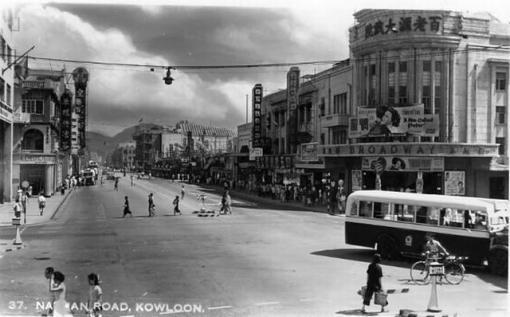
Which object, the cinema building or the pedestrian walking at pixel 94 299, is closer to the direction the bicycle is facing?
the pedestrian walking

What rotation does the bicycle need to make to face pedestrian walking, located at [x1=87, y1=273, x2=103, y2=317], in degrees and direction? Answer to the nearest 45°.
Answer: approximately 45° to its left

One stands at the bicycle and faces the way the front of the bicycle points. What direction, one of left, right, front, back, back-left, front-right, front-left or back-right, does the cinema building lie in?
right

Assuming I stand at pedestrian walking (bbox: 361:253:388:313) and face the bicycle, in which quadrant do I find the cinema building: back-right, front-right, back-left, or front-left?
front-left

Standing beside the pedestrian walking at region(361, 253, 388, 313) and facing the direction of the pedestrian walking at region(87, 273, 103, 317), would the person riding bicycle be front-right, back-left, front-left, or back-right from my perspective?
back-right

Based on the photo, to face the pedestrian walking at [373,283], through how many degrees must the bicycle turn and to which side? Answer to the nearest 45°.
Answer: approximately 45° to its left

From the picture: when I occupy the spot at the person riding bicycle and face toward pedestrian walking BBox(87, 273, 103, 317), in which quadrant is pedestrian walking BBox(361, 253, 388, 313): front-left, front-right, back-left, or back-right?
front-left

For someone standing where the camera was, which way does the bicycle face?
facing to the left of the viewer

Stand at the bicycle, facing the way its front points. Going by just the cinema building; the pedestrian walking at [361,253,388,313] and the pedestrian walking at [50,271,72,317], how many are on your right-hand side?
1

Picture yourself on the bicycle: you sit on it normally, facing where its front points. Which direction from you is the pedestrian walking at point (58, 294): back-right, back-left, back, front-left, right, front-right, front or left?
front-left
